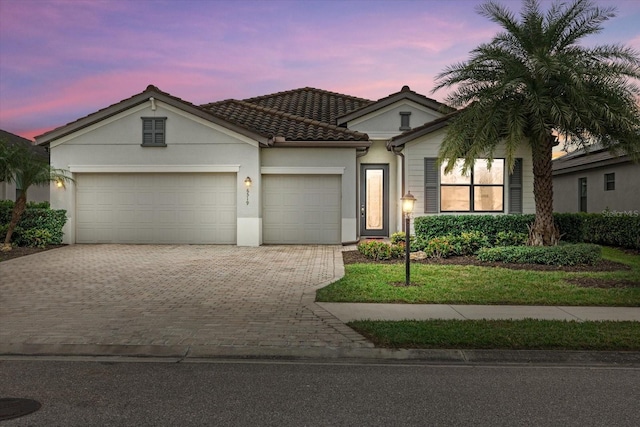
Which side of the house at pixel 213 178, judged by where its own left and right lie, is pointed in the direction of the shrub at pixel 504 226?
left

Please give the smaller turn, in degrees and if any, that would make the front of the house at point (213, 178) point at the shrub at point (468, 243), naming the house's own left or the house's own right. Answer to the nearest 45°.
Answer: approximately 45° to the house's own left

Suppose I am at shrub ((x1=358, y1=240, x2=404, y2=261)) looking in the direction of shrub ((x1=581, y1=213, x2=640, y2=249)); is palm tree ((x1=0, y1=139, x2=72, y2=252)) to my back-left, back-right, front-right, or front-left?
back-left

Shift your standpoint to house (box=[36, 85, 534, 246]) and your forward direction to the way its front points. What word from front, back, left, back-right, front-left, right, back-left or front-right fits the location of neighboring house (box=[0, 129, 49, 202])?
back-right

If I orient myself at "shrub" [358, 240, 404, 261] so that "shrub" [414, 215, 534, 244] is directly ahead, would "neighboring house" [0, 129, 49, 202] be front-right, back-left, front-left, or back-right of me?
back-left

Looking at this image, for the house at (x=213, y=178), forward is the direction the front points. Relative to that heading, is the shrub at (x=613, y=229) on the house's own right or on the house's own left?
on the house's own left

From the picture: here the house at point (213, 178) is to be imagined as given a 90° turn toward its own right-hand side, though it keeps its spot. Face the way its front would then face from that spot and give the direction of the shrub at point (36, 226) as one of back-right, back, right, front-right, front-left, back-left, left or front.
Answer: front

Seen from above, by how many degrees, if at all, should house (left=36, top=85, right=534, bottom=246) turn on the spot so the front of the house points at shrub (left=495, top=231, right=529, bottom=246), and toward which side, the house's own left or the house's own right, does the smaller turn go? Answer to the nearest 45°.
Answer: approximately 90° to the house's own left

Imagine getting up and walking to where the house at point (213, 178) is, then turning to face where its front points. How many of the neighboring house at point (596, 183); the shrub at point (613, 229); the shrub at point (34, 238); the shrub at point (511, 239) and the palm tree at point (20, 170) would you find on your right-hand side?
2

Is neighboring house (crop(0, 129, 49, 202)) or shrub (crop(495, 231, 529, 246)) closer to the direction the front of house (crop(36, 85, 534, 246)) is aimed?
the shrub

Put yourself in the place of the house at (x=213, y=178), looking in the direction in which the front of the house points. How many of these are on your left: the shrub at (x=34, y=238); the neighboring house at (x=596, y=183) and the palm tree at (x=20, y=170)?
1

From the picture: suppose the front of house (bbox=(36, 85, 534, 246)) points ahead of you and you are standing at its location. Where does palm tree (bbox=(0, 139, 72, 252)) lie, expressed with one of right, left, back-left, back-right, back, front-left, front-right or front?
right

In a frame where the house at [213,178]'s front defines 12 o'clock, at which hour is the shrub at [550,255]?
The shrub is roughly at 10 o'clock from the house.

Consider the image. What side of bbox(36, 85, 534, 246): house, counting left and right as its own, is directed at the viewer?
front

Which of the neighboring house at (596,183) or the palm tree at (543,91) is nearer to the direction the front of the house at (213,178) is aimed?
the palm tree

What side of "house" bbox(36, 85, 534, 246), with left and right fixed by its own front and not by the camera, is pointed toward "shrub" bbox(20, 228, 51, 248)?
right

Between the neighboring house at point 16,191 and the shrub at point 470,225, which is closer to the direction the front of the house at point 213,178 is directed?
the shrub
